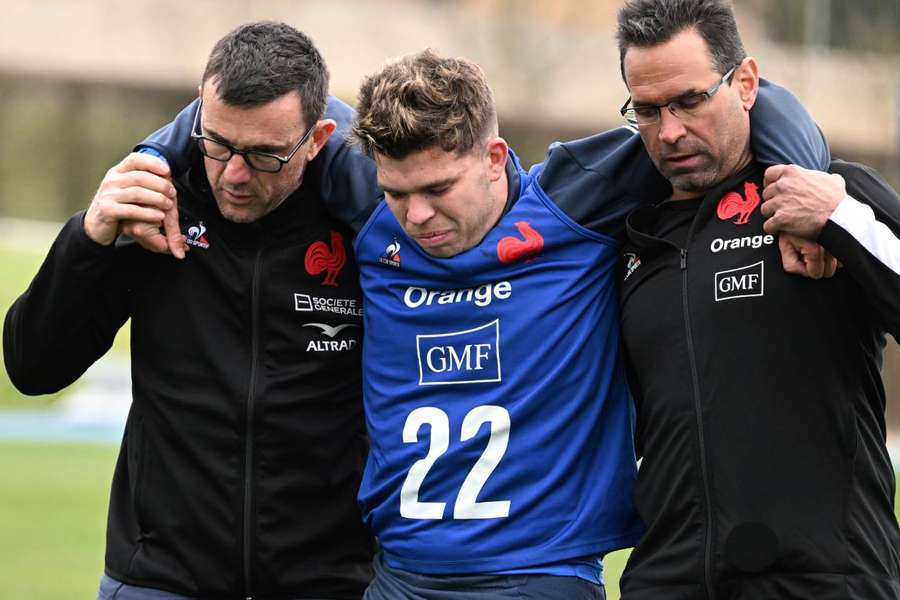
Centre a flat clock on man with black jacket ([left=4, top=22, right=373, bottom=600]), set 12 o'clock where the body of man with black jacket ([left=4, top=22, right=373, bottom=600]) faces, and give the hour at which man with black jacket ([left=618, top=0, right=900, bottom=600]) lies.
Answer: man with black jacket ([left=618, top=0, right=900, bottom=600]) is roughly at 10 o'clock from man with black jacket ([left=4, top=22, right=373, bottom=600]).

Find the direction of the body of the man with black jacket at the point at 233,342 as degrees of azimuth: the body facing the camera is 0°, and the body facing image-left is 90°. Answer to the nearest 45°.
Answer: approximately 0°
